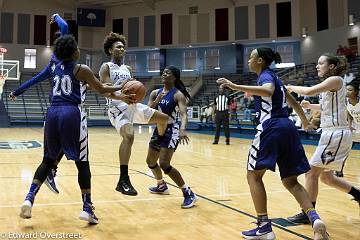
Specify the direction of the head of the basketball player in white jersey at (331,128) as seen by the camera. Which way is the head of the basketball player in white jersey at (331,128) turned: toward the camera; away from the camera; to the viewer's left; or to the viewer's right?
to the viewer's left

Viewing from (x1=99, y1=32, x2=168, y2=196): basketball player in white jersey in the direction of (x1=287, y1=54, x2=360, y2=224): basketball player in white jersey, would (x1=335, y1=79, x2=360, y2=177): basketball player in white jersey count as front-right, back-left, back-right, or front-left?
front-left

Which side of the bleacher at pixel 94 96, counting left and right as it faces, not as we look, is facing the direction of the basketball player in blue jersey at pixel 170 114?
front

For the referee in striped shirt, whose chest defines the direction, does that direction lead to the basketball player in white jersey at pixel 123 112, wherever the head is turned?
yes

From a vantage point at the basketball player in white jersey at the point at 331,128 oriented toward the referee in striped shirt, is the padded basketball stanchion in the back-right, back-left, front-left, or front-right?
front-left

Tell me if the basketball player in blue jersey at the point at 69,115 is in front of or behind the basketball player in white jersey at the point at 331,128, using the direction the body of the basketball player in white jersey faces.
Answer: in front

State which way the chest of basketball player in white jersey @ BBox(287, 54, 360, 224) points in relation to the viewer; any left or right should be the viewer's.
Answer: facing to the left of the viewer

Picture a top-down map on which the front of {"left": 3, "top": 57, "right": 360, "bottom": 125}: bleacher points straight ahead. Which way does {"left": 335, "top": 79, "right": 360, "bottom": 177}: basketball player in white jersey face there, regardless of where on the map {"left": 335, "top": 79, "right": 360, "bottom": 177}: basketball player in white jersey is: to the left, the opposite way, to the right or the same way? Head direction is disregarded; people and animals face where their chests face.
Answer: to the right

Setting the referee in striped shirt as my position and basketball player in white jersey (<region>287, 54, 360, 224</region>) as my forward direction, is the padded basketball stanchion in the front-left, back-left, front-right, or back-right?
back-right

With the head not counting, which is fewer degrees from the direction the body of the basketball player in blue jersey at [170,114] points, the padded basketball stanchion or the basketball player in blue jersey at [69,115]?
the basketball player in blue jersey

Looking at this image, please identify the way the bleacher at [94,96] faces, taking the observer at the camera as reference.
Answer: facing the viewer

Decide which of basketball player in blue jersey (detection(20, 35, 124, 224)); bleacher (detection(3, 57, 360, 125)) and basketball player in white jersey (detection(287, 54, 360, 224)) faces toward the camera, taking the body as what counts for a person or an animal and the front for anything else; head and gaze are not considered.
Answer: the bleacher

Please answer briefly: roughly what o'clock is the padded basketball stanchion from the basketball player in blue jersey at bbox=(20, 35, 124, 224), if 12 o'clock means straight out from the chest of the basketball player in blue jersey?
The padded basketball stanchion is roughly at 10 o'clock from the basketball player in blue jersey.

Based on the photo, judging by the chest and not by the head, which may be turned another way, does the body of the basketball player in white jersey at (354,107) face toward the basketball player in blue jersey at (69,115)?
yes

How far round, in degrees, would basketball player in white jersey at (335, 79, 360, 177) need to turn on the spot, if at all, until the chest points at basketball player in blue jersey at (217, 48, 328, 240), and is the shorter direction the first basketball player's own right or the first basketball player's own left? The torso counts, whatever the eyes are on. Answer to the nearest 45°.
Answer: approximately 45° to the first basketball player's own left

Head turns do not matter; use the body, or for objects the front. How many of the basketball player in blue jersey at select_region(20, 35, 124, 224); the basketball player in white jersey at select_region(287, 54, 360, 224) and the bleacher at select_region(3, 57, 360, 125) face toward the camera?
1

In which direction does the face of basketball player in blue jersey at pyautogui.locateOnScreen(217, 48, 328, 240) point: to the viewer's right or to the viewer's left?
to the viewer's left
